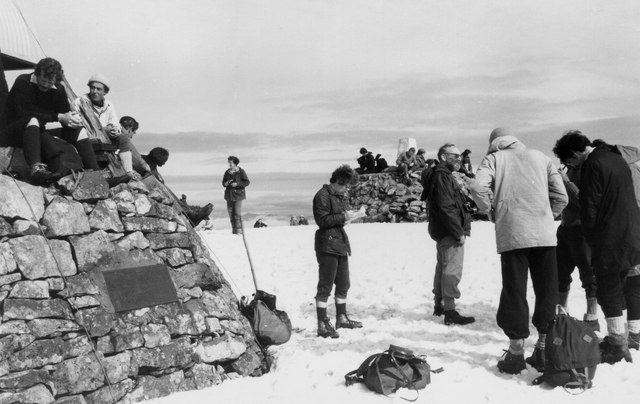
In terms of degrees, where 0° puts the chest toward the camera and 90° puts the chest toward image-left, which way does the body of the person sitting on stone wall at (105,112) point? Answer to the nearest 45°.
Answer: approximately 315°

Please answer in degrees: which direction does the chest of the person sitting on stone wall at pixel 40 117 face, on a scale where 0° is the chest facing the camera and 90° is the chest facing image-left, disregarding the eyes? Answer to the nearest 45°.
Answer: approximately 315°

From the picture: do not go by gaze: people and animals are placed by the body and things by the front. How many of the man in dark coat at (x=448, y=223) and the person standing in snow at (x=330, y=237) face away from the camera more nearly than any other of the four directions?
0

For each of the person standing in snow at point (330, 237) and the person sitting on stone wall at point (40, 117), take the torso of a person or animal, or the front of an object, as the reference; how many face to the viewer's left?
0

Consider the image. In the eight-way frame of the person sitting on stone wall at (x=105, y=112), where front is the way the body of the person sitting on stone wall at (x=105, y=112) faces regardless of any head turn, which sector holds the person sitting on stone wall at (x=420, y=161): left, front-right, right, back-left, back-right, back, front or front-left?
left

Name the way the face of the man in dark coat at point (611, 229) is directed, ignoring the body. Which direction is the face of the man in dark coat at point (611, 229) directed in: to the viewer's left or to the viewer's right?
to the viewer's left

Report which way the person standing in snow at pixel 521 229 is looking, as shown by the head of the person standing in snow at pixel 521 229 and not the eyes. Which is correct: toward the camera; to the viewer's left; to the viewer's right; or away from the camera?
away from the camera
